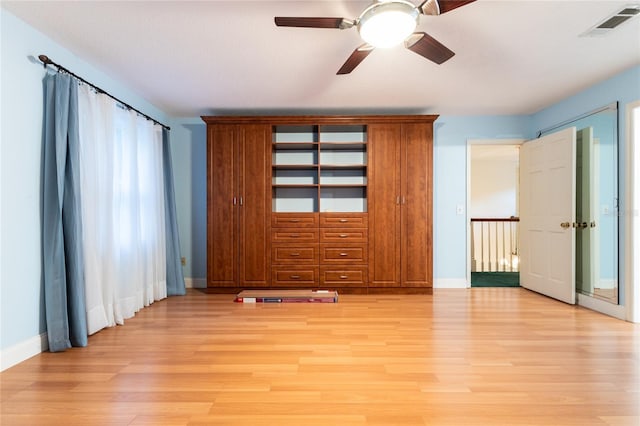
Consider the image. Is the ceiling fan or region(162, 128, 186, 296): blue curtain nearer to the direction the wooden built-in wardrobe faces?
the ceiling fan

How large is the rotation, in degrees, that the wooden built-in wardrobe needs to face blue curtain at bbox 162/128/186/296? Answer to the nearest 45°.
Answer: approximately 90° to its right

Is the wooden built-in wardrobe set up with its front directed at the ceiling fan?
yes

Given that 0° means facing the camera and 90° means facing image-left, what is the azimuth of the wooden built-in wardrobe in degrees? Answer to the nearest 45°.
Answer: approximately 0°

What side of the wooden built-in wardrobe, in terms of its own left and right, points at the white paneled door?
left

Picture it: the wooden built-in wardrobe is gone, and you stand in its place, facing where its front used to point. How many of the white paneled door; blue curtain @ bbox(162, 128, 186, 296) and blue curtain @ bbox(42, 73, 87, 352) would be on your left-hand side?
1

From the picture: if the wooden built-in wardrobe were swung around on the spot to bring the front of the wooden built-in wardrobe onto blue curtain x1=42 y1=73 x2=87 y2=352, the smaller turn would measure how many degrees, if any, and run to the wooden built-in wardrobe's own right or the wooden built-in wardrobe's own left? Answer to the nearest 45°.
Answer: approximately 45° to the wooden built-in wardrobe's own right

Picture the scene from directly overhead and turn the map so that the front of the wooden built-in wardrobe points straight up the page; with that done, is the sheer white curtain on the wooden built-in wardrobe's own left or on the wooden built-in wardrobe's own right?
on the wooden built-in wardrobe's own right
